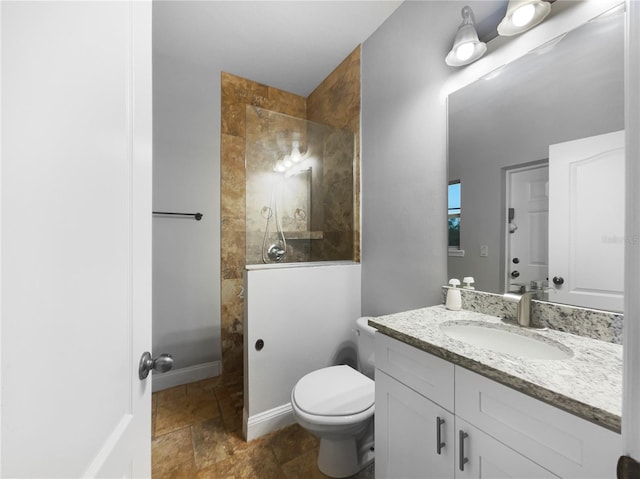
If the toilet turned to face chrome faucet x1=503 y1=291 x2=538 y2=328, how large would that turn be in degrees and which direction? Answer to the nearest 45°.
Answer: approximately 135° to its left

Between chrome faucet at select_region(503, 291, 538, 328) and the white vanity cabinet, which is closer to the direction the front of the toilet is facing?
the white vanity cabinet

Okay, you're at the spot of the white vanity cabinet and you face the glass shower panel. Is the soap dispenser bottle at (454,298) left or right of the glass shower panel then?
right

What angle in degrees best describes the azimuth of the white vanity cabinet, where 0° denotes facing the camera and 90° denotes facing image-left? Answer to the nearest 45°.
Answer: approximately 45°

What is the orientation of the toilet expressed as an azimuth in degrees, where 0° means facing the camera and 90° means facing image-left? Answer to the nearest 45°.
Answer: approximately 45°

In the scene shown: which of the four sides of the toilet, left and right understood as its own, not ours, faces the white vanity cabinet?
left

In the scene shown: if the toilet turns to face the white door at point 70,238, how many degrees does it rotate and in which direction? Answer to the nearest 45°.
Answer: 0° — it already faces it
